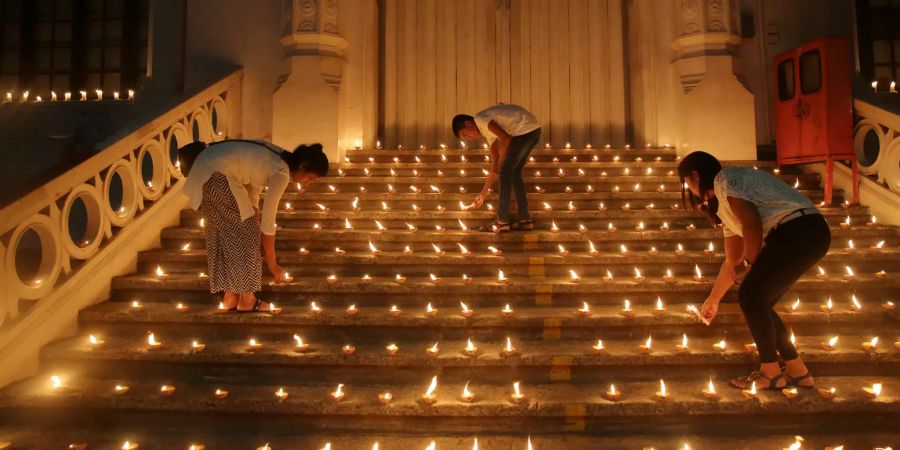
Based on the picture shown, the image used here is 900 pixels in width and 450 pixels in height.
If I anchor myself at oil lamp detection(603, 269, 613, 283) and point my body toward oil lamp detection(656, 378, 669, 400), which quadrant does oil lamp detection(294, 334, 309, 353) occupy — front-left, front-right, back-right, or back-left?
front-right

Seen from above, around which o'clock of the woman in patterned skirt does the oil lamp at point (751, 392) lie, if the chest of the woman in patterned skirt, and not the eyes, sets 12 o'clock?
The oil lamp is roughly at 1 o'clock from the woman in patterned skirt.

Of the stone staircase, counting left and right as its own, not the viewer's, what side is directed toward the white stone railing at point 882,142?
left

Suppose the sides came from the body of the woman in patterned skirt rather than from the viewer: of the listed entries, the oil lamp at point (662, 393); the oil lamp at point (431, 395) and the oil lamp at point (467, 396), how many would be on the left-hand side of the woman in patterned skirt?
0

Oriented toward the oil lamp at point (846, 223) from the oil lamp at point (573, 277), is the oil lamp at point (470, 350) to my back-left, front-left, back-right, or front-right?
back-right

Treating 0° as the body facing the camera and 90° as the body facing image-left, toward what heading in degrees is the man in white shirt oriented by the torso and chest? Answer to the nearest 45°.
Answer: approximately 90°

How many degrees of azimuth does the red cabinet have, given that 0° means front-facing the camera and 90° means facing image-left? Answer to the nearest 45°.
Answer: approximately 45°

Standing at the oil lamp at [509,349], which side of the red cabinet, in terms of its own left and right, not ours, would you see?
front

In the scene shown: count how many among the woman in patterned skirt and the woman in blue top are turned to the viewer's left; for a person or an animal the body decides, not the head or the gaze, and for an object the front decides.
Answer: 1

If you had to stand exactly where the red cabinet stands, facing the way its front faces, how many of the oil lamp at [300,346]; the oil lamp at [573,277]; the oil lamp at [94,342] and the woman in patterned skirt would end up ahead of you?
4

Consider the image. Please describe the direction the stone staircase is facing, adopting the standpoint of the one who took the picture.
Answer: facing the viewer

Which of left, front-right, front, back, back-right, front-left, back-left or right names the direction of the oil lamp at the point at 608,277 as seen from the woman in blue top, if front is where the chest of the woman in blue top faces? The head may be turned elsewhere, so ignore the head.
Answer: front-right

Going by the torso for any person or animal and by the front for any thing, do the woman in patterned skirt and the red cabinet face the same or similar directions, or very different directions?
very different directions

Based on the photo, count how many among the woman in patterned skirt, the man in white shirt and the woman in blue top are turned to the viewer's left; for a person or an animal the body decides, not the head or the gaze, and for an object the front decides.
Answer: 2

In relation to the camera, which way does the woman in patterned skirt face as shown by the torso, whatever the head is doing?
to the viewer's right

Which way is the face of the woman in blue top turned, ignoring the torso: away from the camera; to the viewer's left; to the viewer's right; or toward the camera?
to the viewer's left

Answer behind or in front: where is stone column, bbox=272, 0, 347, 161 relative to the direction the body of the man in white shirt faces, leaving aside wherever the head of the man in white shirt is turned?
in front
